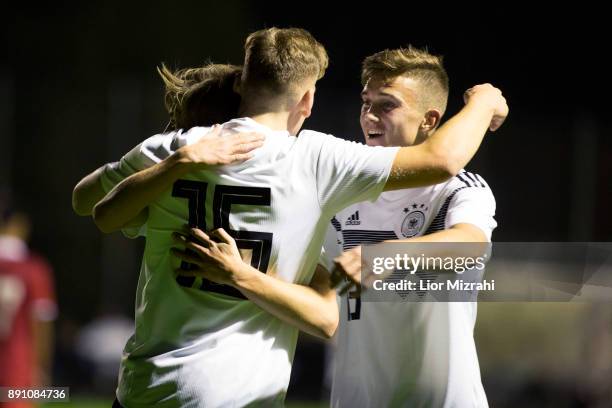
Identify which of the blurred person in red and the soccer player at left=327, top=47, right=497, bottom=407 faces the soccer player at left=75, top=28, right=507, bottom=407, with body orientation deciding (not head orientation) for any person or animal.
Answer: the soccer player at left=327, top=47, right=497, bottom=407

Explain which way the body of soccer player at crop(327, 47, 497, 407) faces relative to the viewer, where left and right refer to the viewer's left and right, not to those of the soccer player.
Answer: facing the viewer and to the left of the viewer

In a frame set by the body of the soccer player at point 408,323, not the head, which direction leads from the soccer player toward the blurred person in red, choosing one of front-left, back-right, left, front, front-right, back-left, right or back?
right

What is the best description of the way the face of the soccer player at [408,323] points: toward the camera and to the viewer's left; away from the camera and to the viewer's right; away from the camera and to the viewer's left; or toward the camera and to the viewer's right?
toward the camera and to the viewer's left
